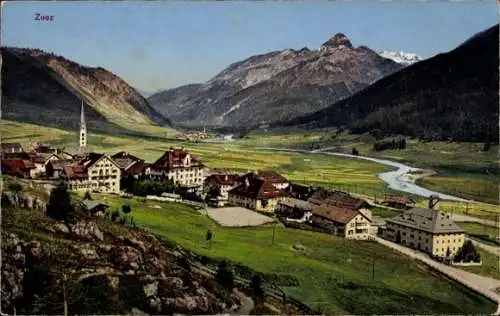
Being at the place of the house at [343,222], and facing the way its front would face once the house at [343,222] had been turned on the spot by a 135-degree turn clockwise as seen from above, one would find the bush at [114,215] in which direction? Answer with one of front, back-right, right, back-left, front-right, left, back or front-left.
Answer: front-left

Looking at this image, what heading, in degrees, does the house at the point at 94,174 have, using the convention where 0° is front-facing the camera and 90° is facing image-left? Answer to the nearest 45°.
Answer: approximately 315°

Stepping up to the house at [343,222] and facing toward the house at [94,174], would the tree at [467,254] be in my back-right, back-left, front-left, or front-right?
back-left

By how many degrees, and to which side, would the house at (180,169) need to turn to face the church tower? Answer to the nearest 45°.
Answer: approximately 135° to its right

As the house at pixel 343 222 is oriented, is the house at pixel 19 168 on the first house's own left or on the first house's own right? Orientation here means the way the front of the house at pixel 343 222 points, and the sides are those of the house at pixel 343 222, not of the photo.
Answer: on the first house's own right

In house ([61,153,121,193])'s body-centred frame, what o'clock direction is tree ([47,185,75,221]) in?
The tree is roughly at 2 o'clock from the house.

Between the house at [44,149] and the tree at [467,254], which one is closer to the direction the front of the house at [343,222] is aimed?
the tree

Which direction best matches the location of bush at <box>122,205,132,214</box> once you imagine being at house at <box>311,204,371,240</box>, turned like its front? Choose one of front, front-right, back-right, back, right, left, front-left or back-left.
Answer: right

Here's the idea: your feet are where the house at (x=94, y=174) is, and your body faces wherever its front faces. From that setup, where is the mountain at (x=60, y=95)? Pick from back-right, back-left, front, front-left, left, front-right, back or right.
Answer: back-left

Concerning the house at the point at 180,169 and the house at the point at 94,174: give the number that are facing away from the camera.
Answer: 0

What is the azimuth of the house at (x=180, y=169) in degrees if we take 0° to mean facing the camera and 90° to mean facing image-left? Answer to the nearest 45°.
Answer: approximately 315°

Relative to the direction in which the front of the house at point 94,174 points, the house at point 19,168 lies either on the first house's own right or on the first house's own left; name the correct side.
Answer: on the first house's own right

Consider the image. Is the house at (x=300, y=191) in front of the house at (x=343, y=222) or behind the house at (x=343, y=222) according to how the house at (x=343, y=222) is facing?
behind

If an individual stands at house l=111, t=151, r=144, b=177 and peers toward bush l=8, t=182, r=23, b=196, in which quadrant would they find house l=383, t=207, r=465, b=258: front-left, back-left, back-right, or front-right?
back-left
